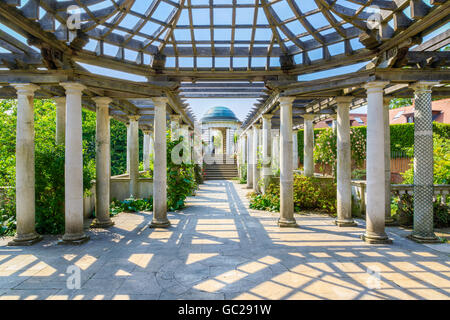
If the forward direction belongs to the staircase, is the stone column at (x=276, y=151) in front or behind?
in front

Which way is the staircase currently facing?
toward the camera

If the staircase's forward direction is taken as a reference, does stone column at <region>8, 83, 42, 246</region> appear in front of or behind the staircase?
in front

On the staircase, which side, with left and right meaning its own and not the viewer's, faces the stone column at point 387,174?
front

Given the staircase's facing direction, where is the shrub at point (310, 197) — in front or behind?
in front

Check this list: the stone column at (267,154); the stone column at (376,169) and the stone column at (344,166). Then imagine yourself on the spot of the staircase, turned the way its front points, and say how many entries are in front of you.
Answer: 3

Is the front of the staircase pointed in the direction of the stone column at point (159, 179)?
yes

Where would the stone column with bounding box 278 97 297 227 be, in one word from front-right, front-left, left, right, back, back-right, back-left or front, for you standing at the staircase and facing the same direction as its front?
front

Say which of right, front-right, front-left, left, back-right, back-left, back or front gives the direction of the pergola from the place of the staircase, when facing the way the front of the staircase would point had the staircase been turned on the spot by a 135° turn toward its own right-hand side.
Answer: back-left

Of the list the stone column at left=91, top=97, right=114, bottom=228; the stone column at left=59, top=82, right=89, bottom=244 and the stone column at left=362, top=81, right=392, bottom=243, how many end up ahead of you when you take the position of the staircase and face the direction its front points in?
3

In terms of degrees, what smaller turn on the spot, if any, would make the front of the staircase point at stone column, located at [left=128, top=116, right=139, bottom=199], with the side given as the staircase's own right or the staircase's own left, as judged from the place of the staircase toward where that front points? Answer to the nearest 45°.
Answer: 0° — it already faces it

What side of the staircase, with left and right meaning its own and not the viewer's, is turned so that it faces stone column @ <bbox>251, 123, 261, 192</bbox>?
front
